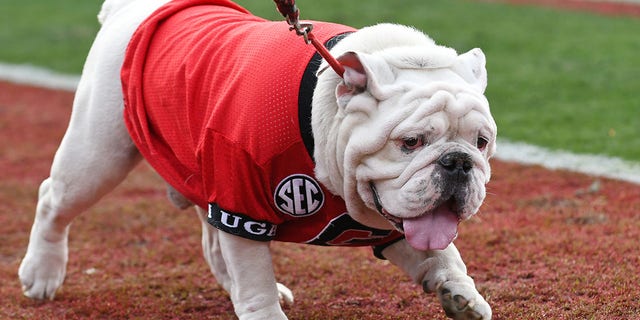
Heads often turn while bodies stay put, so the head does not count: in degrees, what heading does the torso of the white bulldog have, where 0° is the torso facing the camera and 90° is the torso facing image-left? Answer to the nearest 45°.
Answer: approximately 315°
